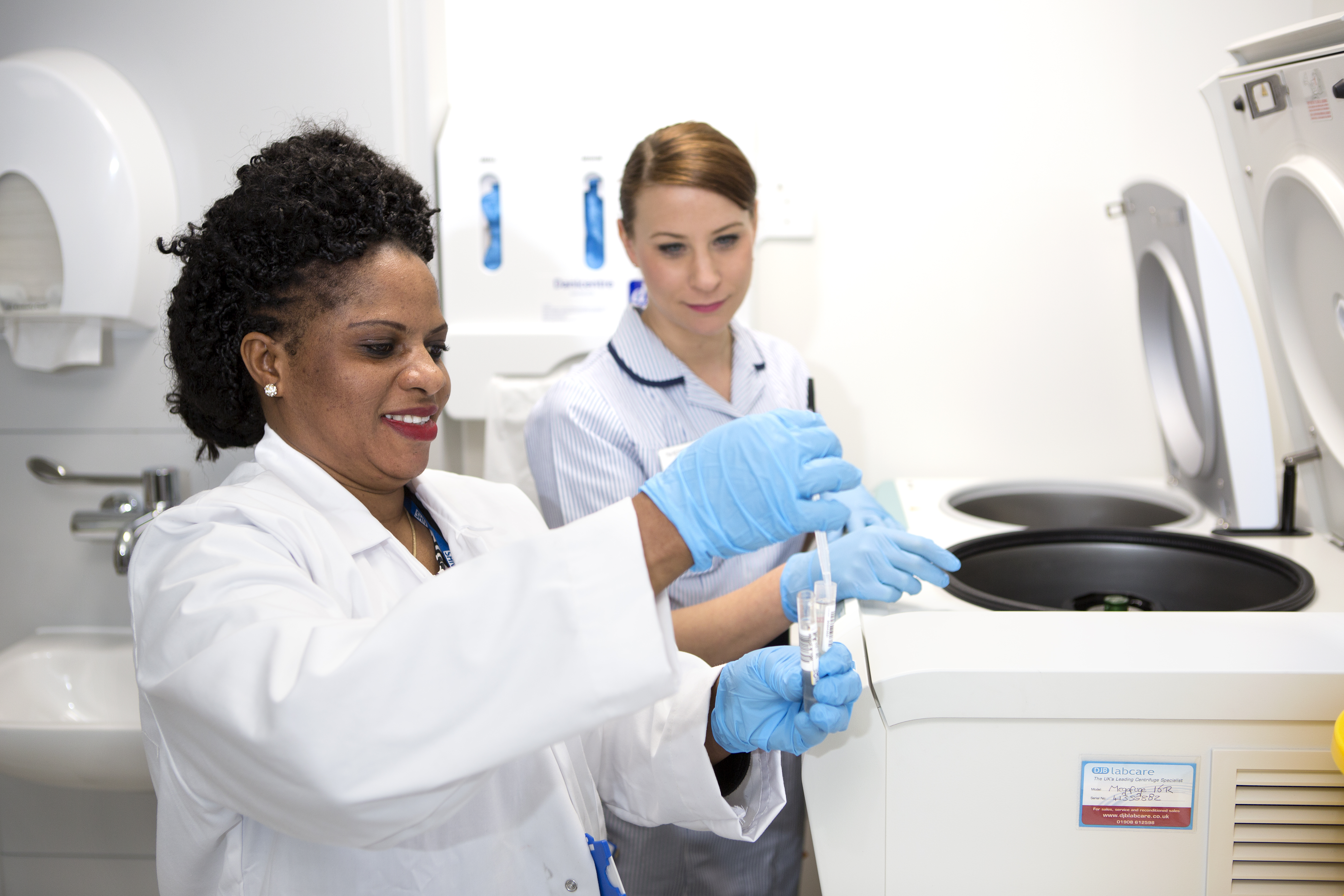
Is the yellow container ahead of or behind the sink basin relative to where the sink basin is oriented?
ahead

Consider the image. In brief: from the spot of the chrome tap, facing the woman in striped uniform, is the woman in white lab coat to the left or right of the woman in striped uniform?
right

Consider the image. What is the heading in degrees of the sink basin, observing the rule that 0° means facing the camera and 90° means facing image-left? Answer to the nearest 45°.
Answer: approximately 0°

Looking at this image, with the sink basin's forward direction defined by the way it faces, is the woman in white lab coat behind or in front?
in front

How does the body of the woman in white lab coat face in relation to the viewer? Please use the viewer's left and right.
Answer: facing the viewer and to the right of the viewer
